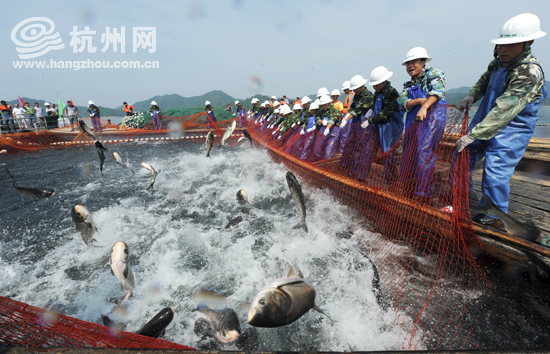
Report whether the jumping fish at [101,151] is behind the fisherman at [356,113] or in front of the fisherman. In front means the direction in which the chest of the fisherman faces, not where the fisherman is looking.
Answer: in front

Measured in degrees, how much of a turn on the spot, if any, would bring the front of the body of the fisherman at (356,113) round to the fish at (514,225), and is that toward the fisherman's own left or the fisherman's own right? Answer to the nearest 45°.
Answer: approximately 135° to the fisherman's own left

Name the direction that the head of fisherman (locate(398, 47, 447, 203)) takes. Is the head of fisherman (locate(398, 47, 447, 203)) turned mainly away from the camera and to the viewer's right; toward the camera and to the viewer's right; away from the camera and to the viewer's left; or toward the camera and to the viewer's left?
toward the camera and to the viewer's left

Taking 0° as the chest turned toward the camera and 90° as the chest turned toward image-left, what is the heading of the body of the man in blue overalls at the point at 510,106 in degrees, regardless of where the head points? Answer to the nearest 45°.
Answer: approximately 45°

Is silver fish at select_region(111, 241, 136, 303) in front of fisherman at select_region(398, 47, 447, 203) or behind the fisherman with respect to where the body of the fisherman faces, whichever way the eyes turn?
in front

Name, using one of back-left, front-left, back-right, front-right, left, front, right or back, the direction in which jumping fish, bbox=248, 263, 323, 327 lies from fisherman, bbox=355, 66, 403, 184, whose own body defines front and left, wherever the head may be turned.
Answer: front-left

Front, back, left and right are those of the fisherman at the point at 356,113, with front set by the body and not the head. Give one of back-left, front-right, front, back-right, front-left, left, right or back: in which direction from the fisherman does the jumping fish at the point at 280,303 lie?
left

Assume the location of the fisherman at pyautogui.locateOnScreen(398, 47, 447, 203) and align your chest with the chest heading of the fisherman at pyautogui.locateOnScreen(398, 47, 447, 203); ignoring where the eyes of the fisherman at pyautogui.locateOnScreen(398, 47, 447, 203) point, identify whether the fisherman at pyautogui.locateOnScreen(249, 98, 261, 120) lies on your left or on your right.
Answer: on your right

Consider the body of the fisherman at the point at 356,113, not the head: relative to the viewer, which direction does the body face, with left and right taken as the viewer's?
facing to the left of the viewer
